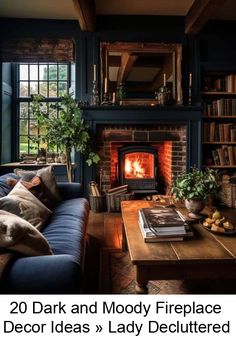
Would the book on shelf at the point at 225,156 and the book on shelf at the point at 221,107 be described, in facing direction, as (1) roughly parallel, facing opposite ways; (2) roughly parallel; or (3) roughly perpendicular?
roughly parallel

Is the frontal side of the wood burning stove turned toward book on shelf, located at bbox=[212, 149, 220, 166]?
no

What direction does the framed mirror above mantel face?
toward the camera

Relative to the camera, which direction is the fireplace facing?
toward the camera

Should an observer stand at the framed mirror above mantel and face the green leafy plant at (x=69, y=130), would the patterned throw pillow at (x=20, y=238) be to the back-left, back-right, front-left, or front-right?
front-left

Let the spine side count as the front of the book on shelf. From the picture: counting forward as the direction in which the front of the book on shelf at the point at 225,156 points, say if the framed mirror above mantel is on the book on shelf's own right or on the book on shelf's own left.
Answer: on the book on shelf's own right

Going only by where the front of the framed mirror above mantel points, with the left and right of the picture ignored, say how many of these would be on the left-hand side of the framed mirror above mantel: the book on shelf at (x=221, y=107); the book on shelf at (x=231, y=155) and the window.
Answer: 2

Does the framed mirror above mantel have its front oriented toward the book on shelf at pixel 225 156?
no

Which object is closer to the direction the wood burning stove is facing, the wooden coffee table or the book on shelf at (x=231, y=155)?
the wooden coffee table
